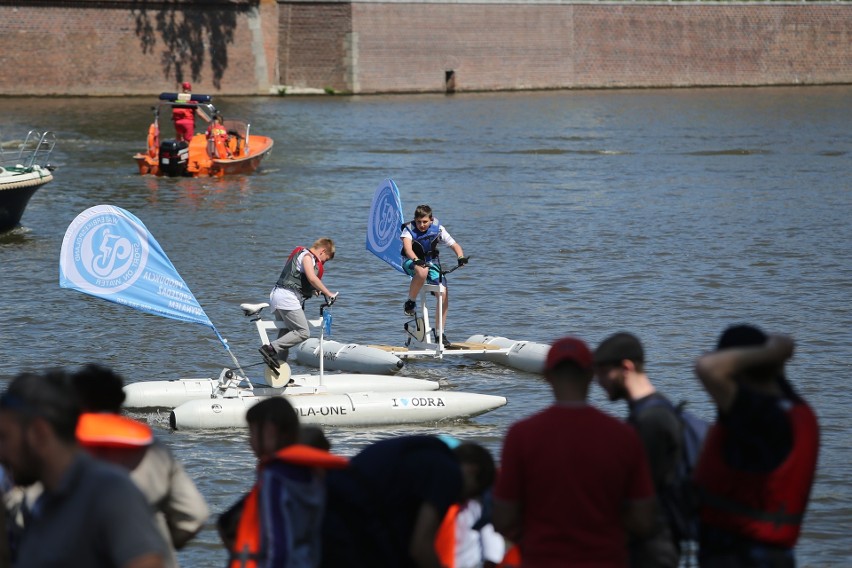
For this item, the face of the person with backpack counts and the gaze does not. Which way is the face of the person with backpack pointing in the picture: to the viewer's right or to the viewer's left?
to the viewer's left

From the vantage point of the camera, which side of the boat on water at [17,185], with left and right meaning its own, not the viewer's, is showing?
right

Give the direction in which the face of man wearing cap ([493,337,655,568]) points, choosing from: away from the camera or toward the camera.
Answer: away from the camera

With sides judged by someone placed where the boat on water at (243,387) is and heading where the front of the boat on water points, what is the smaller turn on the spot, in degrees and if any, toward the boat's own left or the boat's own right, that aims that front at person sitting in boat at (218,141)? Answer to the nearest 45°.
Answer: approximately 90° to the boat's own left

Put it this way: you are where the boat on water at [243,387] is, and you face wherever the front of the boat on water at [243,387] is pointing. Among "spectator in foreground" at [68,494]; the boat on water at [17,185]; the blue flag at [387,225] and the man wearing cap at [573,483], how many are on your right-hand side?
2

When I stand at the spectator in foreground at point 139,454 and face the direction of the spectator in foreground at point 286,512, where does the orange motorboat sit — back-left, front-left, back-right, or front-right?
back-left

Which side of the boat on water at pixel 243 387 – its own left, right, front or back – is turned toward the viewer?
right

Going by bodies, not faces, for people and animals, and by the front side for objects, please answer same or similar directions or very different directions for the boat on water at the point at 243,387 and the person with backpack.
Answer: very different directions

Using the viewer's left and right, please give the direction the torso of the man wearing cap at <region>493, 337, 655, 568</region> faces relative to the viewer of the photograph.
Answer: facing away from the viewer

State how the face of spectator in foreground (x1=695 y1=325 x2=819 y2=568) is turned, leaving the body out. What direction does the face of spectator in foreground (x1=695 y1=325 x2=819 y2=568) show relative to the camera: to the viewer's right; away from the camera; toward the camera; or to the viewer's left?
away from the camera
